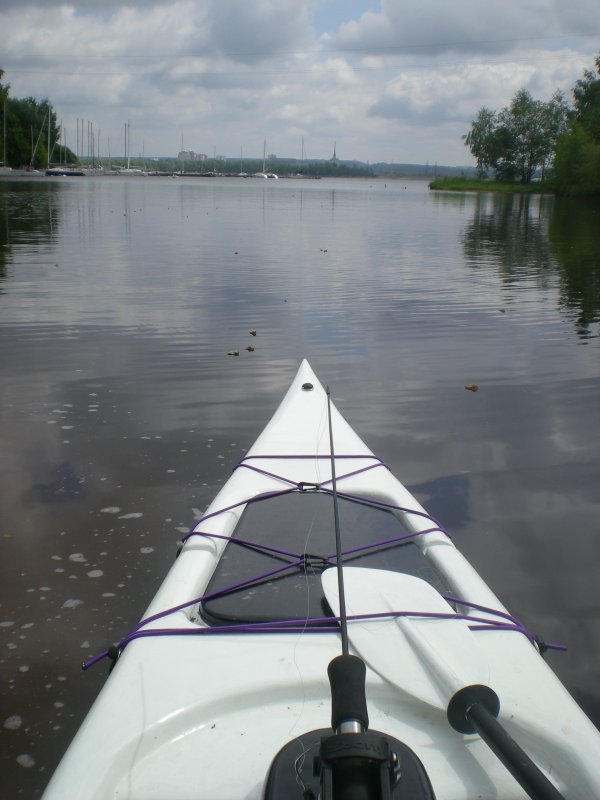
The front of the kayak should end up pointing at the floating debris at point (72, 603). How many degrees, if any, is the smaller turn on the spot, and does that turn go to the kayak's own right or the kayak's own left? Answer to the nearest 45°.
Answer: approximately 45° to the kayak's own left

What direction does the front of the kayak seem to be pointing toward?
away from the camera
